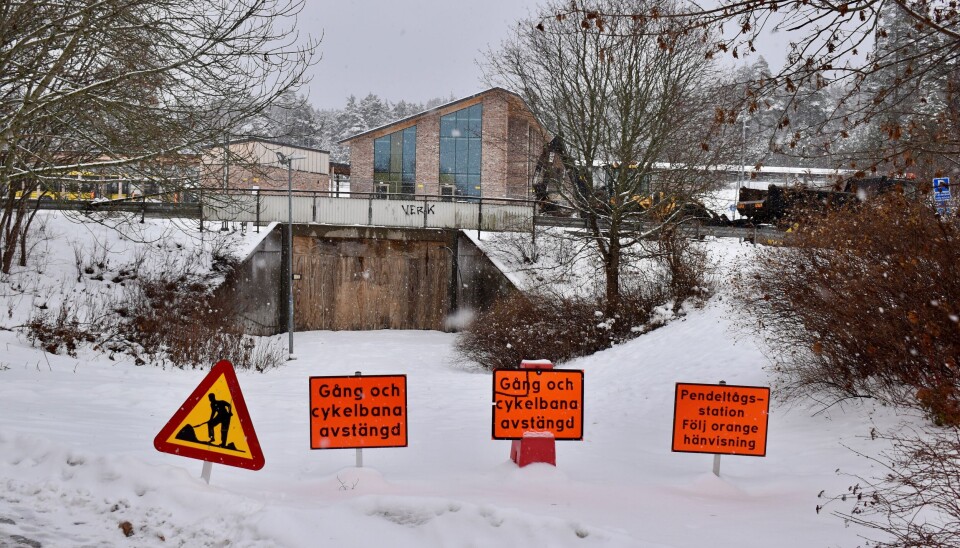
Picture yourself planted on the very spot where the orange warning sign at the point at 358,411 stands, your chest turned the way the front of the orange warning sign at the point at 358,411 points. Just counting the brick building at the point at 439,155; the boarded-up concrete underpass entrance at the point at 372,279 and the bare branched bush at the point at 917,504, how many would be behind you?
2

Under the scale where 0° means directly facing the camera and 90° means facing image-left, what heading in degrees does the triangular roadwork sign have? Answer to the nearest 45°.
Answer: approximately 0°

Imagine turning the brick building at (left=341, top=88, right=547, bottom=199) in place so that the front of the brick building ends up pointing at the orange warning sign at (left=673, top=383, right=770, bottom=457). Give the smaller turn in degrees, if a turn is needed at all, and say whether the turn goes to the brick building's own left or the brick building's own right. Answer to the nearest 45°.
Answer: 0° — it already faces it

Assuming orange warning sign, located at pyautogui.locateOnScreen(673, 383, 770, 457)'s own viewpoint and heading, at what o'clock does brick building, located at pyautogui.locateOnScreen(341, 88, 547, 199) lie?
The brick building is roughly at 5 o'clock from the orange warning sign.

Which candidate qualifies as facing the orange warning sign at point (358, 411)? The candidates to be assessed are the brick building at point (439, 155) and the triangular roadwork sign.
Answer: the brick building

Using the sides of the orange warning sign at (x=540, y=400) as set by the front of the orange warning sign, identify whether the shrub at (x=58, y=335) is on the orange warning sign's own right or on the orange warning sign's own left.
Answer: on the orange warning sign's own right

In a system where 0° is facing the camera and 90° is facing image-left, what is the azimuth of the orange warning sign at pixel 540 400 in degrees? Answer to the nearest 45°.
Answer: approximately 0°

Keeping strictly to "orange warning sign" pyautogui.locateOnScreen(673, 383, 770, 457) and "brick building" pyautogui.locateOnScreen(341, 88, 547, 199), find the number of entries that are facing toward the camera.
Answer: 2

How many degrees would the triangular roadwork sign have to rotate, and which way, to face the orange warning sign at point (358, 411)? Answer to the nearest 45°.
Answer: approximately 135° to its left

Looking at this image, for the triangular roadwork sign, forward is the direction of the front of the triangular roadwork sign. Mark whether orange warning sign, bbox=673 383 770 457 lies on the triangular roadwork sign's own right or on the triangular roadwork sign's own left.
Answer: on the triangular roadwork sign's own left

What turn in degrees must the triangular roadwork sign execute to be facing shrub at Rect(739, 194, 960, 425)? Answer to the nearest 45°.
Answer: approximately 90° to its left

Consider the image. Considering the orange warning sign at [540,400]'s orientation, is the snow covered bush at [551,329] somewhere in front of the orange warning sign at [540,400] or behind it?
behind

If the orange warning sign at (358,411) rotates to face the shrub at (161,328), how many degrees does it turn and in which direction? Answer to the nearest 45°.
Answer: approximately 180°
